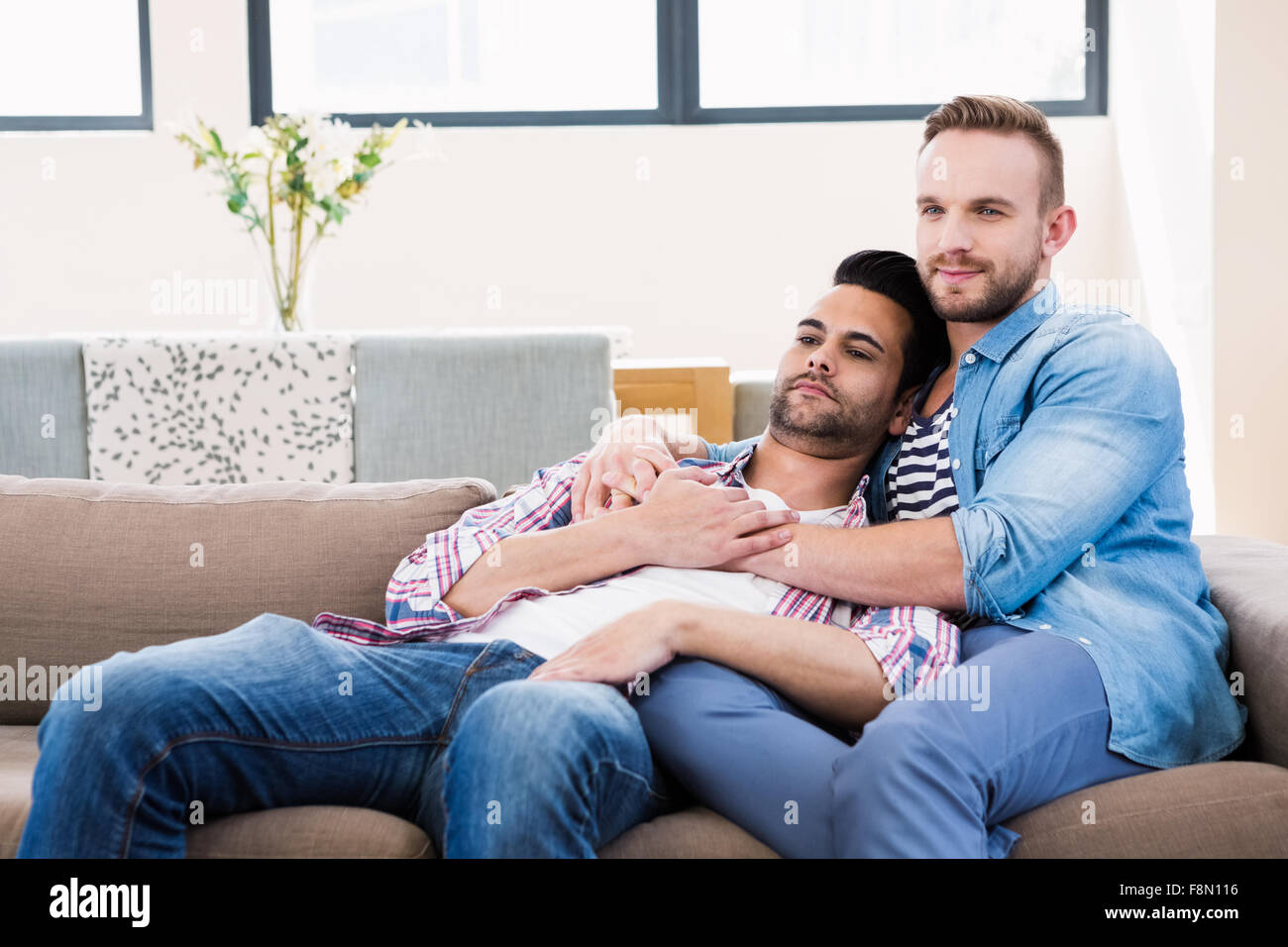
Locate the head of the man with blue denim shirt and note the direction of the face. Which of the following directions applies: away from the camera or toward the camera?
toward the camera

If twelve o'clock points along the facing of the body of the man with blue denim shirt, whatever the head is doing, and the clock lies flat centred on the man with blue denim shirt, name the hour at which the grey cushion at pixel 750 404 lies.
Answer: The grey cushion is roughly at 4 o'clock from the man with blue denim shirt.

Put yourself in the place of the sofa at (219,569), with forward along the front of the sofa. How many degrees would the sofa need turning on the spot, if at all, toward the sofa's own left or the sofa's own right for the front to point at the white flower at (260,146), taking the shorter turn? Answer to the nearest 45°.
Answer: approximately 180°

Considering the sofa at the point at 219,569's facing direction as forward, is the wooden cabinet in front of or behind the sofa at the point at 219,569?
behind

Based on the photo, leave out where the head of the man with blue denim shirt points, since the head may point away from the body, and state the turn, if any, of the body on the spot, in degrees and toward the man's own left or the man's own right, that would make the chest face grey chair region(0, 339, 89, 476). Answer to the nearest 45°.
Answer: approximately 90° to the man's own right

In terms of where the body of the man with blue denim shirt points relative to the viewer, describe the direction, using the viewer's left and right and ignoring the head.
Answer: facing the viewer and to the left of the viewer

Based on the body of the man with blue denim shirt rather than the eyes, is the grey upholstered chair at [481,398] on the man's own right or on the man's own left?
on the man's own right

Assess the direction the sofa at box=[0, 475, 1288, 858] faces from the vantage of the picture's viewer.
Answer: facing the viewer
